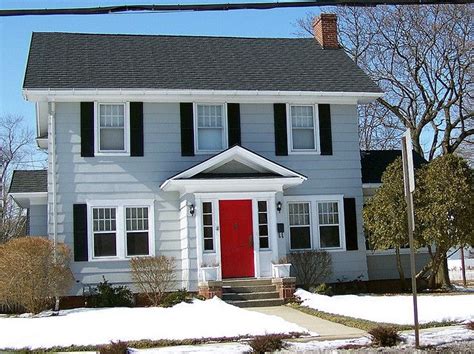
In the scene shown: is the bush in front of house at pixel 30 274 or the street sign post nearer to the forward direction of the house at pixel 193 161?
the street sign post

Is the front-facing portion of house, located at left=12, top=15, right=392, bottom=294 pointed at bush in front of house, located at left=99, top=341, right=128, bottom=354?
yes

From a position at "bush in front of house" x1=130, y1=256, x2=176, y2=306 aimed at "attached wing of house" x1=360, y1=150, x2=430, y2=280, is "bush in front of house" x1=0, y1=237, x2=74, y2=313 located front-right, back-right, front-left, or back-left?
back-left

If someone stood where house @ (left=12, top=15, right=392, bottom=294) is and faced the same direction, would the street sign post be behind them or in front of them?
in front

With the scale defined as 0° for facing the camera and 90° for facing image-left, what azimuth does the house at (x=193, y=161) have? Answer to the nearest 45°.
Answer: approximately 0°
